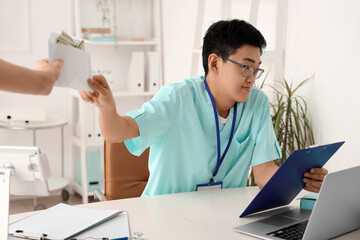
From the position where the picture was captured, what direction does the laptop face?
facing away from the viewer and to the left of the viewer

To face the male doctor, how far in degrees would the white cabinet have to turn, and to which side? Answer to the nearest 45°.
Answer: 0° — it already faces them

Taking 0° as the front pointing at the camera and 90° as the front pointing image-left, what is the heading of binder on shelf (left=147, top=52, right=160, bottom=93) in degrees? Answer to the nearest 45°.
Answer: approximately 0°

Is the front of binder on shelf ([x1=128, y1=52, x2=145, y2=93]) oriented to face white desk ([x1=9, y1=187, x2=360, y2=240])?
yes

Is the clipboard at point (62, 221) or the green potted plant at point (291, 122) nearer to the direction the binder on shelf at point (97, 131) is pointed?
the clipboard

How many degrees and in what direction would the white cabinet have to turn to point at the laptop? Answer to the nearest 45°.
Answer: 0° — it already faces it
